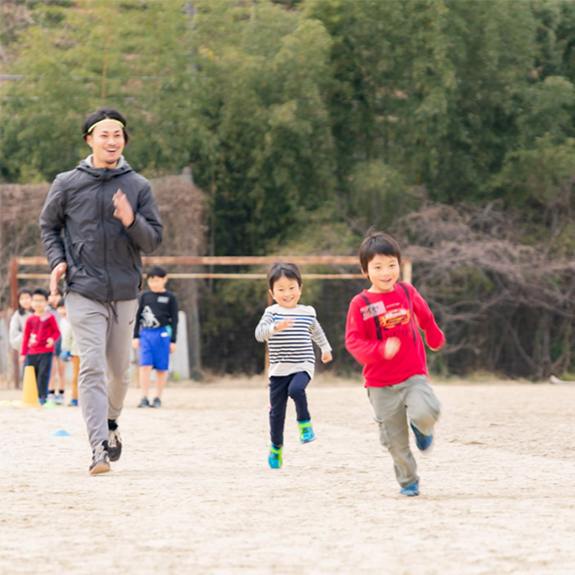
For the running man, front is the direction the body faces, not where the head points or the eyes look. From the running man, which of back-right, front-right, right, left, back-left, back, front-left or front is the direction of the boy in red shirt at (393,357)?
front-left

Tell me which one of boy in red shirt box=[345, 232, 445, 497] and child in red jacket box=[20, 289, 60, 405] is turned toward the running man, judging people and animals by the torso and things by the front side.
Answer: the child in red jacket

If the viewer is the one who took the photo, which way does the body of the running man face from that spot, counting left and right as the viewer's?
facing the viewer

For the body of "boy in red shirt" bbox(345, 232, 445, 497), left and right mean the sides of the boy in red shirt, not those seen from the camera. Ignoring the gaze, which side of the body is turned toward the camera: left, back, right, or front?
front

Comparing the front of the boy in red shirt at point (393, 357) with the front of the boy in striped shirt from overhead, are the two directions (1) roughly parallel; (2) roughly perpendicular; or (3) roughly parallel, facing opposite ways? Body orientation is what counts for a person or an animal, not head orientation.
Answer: roughly parallel

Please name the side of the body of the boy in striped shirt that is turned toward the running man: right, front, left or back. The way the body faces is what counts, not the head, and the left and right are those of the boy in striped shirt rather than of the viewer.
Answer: right

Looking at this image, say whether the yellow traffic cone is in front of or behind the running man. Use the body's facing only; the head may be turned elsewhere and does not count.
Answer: behind

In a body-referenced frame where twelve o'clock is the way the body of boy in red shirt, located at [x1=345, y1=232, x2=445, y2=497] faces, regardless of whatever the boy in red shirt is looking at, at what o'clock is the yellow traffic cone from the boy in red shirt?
The yellow traffic cone is roughly at 5 o'clock from the boy in red shirt.

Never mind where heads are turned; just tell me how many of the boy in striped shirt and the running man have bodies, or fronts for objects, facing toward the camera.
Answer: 2

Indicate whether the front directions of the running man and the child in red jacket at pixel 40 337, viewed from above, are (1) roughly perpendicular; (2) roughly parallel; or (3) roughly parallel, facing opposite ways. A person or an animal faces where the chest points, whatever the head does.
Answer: roughly parallel

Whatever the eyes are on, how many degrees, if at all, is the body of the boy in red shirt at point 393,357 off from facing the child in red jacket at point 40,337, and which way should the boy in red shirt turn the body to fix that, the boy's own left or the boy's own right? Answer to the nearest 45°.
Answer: approximately 135° to the boy's own right

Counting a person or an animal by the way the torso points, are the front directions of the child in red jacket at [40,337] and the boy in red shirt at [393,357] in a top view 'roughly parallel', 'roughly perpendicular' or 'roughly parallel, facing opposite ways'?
roughly parallel

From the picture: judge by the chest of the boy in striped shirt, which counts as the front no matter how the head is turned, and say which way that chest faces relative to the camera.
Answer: toward the camera

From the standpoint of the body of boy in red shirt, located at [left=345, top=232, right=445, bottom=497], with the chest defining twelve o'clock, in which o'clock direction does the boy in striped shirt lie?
The boy in striped shirt is roughly at 5 o'clock from the boy in red shirt.

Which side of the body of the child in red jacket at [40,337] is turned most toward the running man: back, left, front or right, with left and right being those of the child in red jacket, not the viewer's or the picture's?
front
